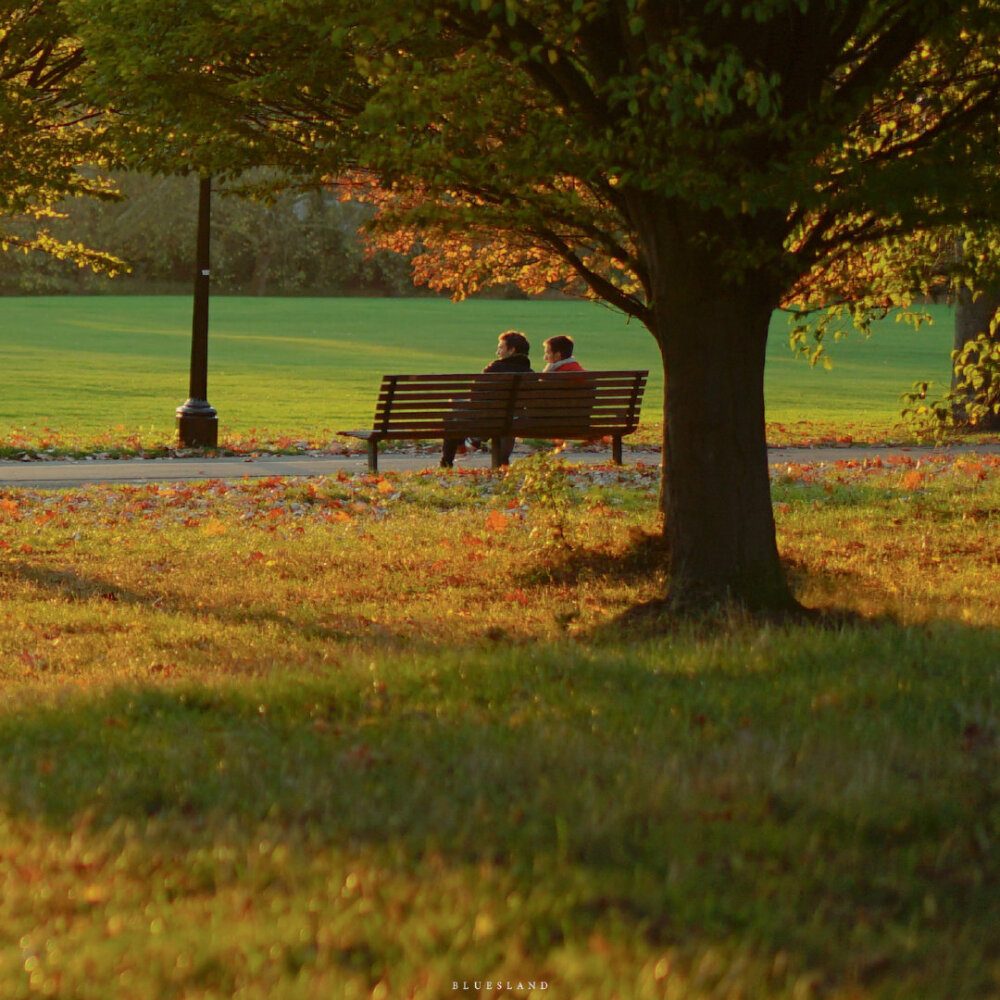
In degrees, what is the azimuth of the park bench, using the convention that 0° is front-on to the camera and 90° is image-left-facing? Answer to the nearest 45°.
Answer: approximately 135°

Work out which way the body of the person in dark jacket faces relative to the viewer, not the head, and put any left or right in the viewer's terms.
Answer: facing away from the viewer and to the left of the viewer

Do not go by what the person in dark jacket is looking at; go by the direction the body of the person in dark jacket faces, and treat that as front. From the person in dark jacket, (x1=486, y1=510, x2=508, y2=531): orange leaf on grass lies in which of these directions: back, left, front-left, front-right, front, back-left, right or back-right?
back-left

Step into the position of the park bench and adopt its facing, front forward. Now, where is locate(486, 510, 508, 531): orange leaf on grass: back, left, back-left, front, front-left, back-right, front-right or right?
back-left

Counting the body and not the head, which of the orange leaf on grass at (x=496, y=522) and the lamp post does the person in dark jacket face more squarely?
the lamp post
